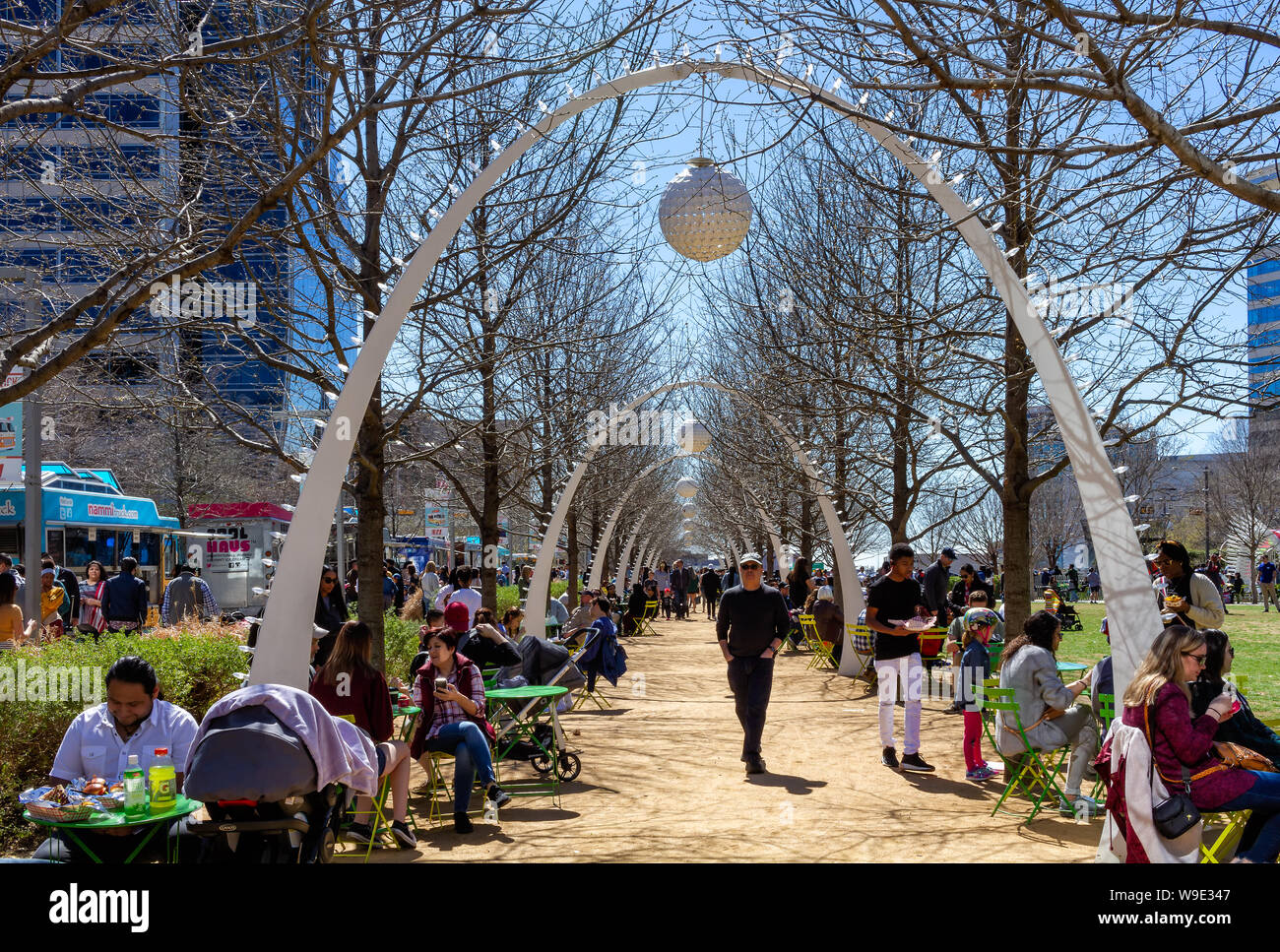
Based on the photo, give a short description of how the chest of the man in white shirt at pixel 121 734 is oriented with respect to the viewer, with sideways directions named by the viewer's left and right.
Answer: facing the viewer

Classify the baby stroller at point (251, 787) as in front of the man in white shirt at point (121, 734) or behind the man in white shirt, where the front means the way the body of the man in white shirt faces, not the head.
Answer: in front

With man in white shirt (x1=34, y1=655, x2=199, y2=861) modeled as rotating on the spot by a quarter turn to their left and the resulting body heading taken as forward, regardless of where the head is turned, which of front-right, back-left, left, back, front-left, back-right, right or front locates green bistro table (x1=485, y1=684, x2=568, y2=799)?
front-left

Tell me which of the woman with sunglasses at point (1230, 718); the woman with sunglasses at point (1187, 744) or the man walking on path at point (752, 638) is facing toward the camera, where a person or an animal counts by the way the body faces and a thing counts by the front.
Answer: the man walking on path

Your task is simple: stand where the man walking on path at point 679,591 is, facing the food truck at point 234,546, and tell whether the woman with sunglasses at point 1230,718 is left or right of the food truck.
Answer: left

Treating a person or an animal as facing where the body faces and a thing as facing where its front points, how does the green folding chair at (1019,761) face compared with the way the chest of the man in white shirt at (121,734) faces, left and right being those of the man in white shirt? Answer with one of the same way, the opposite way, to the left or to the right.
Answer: to the left

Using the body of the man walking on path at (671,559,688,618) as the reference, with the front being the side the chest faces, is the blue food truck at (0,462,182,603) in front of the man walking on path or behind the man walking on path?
in front

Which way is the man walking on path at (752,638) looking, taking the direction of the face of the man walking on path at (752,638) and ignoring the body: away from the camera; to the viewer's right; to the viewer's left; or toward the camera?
toward the camera
